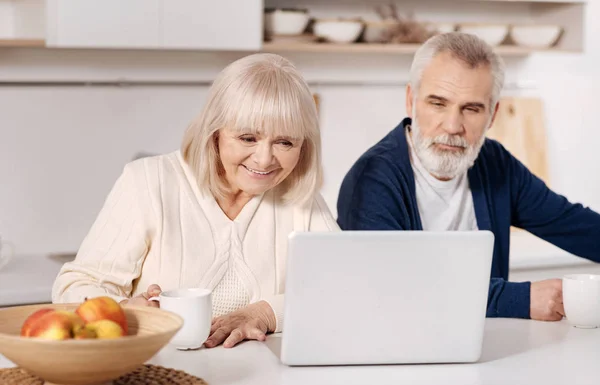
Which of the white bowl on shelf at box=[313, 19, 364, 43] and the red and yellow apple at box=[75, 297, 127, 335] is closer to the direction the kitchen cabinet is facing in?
the red and yellow apple

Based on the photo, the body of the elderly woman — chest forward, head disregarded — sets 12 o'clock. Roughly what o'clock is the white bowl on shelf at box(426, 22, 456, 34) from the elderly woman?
The white bowl on shelf is roughly at 7 o'clock from the elderly woman.

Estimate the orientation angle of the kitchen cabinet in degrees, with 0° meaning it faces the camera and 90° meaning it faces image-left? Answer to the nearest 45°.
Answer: approximately 0°

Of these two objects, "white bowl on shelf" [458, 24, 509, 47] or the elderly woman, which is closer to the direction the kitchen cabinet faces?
the elderly woman

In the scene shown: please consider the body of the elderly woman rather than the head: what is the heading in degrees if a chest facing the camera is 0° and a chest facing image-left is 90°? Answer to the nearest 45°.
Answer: approximately 0°

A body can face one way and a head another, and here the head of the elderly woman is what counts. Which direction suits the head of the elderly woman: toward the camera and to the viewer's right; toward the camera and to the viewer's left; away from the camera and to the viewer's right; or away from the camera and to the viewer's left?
toward the camera and to the viewer's right

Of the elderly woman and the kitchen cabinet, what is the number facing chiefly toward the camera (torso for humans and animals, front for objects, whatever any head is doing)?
2

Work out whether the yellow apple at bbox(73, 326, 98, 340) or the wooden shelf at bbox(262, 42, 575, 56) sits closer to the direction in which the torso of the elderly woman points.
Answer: the yellow apple
